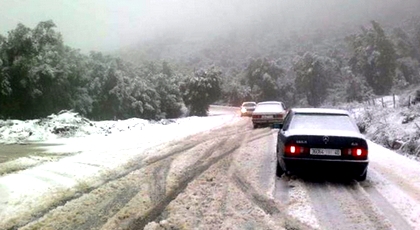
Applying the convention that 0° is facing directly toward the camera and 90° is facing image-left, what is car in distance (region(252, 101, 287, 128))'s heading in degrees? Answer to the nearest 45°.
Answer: approximately 180°

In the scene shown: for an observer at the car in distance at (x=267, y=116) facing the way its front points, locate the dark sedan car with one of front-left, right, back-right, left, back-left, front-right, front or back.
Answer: back

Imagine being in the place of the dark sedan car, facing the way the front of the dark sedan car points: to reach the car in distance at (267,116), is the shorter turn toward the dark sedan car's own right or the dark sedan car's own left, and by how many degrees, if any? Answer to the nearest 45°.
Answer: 0° — it already faces it

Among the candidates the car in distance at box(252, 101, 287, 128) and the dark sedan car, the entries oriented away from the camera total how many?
2

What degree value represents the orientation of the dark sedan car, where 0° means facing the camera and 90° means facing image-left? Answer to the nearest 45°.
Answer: approximately 180°
